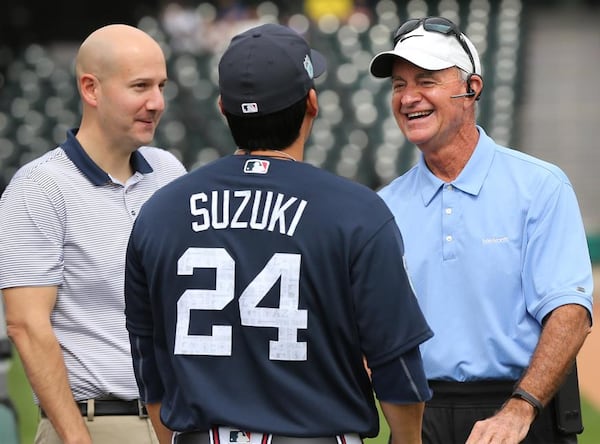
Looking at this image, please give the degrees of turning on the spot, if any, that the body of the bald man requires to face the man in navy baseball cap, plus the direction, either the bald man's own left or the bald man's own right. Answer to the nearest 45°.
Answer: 0° — they already face them

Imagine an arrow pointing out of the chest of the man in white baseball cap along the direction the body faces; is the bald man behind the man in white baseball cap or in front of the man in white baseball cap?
in front

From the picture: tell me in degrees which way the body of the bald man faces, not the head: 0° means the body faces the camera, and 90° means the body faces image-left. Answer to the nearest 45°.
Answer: approximately 315°

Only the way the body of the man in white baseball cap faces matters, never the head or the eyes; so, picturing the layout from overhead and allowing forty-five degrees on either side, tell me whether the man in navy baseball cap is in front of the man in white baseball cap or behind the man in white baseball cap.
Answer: in front

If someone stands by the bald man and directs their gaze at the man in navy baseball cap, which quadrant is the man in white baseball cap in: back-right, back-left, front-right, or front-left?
front-left

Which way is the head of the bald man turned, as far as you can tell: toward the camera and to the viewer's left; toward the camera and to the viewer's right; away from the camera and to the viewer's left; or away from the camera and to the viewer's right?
toward the camera and to the viewer's right

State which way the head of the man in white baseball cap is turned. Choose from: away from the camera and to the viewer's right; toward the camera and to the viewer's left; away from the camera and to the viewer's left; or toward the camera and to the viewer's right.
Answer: toward the camera and to the viewer's left

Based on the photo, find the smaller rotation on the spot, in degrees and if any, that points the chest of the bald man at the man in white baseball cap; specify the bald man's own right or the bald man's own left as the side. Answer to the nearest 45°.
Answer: approximately 45° to the bald man's own left

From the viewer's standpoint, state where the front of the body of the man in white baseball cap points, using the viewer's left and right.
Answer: facing the viewer and to the left of the viewer

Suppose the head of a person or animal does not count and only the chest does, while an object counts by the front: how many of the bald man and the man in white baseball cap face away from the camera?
0
